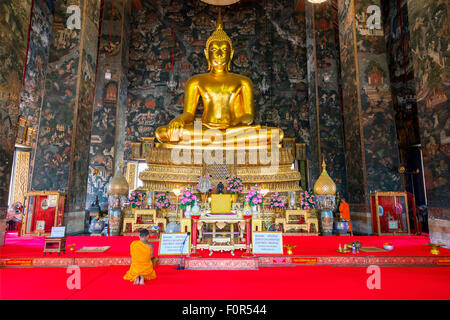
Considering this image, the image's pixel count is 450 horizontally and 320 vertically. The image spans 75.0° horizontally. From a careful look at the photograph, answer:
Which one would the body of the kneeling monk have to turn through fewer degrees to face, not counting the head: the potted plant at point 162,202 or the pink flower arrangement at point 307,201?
the potted plant

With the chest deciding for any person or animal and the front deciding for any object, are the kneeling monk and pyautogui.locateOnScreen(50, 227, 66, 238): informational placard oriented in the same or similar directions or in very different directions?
very different directions

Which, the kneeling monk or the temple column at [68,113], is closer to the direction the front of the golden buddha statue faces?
the kneeling monk

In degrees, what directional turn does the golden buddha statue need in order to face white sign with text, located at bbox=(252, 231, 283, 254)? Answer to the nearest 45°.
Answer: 0° — it already faces it

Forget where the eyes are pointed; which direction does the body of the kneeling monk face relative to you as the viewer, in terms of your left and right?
facing away from the viewer

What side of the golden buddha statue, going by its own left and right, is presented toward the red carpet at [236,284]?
front

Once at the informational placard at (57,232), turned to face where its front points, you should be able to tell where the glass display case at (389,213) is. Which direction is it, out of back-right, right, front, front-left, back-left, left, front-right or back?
left

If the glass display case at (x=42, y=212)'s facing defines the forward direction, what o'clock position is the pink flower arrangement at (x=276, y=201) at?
The pink flower arrangement is roughly at 10 o'clock from the glass display case.

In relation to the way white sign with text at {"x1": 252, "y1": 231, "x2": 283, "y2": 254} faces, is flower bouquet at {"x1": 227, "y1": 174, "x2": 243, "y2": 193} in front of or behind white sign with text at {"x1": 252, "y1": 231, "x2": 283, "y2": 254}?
behind

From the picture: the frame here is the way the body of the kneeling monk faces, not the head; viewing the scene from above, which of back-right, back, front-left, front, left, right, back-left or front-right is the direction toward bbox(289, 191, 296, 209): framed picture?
front-right
